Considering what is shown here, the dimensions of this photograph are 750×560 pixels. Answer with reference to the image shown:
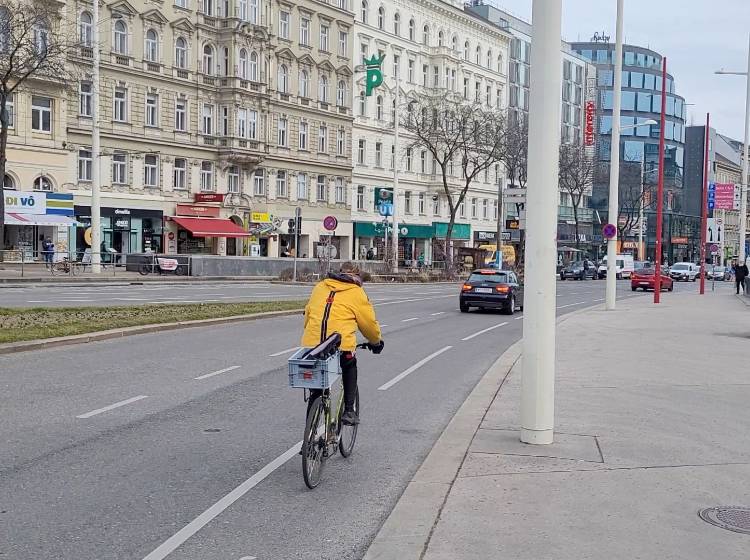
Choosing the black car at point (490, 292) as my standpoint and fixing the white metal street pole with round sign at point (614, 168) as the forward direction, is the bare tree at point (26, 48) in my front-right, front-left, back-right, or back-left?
back-left

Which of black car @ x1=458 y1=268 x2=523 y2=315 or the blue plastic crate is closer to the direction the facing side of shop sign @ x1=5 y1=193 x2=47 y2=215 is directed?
the blue plastic crate

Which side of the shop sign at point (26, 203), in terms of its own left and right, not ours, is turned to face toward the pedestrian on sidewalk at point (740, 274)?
left

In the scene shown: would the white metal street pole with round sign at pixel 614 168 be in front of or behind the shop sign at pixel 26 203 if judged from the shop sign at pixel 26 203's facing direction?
in front

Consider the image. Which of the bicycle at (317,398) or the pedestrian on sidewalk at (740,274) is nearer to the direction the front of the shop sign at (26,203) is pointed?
the bicycle

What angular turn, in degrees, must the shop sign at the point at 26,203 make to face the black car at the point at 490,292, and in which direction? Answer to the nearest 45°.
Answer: approximately 45° to its left

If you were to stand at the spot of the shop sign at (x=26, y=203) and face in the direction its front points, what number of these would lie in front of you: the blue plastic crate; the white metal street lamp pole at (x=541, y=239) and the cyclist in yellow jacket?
3

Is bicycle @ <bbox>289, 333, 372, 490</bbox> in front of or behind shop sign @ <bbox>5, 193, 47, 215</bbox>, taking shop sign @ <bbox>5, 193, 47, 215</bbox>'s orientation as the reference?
in front

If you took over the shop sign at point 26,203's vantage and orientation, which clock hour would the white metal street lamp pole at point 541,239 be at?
The white metal street lamp pole is roughly at 12 o'clock from the shop sign.

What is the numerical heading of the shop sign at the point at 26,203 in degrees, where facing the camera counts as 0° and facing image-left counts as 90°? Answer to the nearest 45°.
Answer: approximately 0°

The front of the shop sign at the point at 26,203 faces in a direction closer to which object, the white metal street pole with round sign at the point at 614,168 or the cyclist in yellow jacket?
the cyclist in yellow jacket
